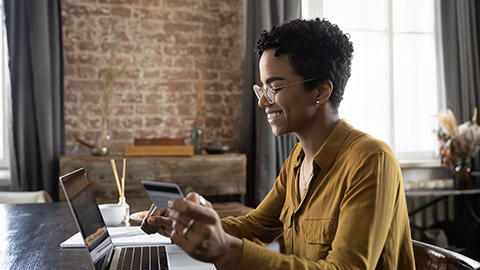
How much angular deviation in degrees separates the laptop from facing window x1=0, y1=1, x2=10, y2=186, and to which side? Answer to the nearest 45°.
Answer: approximately 90° to its left

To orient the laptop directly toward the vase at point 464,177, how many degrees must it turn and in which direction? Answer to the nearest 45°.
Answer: approximately 45° to its left

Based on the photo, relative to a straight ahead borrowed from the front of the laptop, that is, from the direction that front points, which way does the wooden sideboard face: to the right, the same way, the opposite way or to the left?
to the right

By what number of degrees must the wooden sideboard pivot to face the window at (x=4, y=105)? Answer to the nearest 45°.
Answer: approximately 135° to its right

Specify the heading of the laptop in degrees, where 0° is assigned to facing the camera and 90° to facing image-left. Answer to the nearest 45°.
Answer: approximately 270°

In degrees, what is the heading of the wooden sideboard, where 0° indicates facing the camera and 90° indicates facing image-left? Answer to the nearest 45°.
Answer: approximately 0°

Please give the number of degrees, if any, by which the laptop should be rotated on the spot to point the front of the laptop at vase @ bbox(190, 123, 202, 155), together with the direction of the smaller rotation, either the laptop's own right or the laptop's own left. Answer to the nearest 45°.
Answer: approximately 90° to the laptop's own left

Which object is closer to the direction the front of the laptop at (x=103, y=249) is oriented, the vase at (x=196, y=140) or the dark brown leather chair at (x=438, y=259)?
the dark brown leather chair

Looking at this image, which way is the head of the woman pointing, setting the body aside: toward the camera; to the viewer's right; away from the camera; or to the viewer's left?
to the viewer's left

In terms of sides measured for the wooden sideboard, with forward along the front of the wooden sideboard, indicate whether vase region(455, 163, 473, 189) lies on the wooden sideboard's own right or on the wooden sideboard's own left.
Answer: on the wooden sideboard's own left

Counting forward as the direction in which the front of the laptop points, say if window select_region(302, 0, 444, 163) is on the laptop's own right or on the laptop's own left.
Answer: on the laptop's own left
